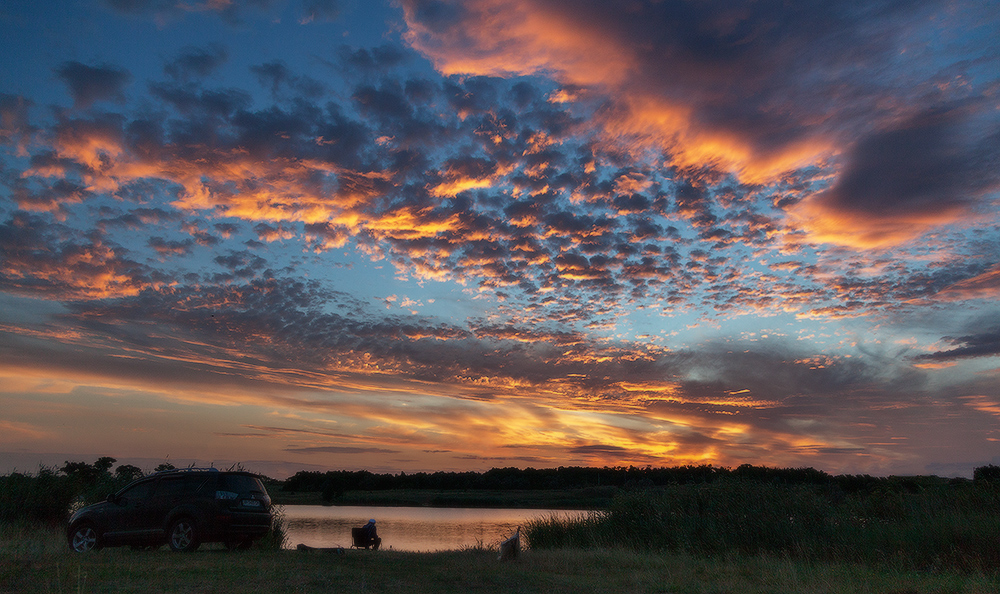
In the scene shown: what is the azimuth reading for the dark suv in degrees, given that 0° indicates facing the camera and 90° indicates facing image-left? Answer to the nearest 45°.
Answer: approximately 135°

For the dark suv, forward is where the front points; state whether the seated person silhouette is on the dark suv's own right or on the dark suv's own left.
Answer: on the dark suv's own right
